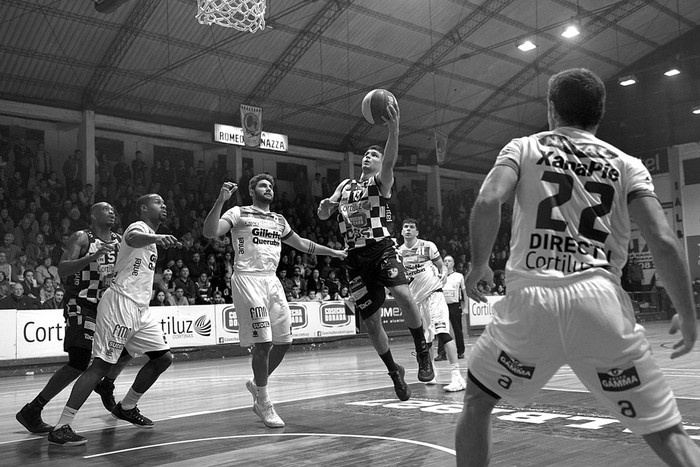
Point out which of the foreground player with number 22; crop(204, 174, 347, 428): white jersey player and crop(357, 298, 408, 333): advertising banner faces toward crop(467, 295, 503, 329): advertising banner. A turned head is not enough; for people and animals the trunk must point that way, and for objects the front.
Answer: the foreground player with number 22

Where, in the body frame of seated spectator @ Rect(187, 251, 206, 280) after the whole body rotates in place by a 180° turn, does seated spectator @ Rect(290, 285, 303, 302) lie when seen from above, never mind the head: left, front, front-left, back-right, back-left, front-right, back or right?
right

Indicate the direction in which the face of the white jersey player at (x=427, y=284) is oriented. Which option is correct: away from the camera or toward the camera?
toward the camera

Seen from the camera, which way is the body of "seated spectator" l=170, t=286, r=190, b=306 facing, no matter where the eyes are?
toward the camera

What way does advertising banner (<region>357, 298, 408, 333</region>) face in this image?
toward the camera

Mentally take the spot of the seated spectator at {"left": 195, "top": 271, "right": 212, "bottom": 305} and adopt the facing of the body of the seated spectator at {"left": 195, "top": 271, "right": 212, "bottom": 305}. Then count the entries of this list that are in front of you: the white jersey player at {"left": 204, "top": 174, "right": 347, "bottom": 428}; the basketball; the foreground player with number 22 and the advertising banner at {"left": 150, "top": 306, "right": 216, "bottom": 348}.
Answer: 4

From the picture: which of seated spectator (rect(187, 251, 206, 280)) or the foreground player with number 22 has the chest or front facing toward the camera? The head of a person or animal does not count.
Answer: the seated spectator

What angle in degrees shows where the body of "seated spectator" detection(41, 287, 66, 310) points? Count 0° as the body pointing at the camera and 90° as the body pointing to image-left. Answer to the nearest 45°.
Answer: approximately 315°

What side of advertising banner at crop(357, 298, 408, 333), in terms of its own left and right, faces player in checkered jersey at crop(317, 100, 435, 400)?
front

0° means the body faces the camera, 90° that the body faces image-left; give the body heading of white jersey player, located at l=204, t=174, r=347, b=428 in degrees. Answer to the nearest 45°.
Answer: approximately 315°

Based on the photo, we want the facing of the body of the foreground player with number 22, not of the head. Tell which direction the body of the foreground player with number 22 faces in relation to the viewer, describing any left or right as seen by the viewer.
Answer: facing away from the viewer

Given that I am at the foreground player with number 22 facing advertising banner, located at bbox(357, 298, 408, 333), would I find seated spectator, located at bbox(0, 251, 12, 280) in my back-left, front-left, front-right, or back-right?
front-left

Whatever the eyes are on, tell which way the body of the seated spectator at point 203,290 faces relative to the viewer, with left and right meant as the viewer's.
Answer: facing the viewer
